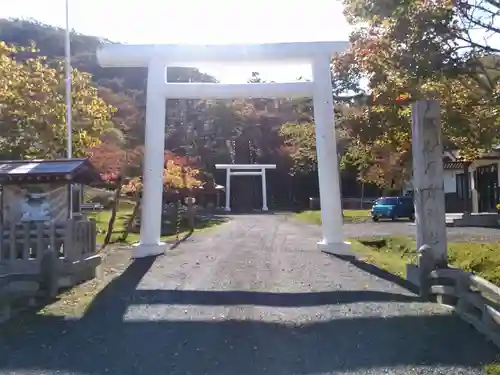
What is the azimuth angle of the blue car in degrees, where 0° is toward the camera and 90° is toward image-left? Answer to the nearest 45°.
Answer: approximately 45°

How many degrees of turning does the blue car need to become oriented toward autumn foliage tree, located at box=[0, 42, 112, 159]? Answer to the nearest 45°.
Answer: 0° — it already faces it

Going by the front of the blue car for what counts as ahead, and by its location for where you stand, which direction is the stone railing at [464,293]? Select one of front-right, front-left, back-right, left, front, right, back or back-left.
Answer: front-left

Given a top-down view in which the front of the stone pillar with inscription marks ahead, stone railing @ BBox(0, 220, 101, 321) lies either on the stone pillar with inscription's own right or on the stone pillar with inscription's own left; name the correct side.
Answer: on the stone pillar with inscription's own right

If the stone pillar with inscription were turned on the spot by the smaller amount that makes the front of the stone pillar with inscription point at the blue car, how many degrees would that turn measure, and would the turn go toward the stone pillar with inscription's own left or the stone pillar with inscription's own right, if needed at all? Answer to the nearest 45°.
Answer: approximately 180°

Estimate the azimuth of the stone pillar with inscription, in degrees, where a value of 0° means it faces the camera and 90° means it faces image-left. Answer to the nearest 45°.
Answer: approximately 0°
